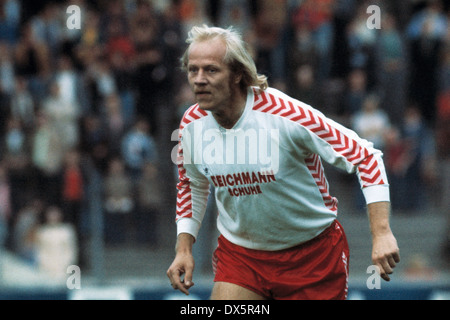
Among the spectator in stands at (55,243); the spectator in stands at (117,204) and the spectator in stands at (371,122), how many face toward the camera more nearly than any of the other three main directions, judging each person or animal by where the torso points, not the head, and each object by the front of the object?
3

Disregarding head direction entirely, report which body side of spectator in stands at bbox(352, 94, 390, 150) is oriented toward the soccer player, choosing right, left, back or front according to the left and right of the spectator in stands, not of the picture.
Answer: front

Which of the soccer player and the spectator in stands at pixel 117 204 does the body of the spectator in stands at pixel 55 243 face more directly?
the soccer player

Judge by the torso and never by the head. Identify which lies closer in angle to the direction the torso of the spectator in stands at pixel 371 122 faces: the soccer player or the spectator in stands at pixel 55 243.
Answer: the soccer player

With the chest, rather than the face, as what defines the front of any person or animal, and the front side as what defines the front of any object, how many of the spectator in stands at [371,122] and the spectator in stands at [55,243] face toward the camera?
2

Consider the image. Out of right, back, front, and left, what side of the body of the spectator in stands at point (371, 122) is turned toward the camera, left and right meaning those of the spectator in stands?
front

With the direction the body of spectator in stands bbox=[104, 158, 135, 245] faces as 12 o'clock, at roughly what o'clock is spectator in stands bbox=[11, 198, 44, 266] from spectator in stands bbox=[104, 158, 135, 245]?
spectator in stands bbox=[11, 198, 44, 266] is roughly at 3 o'clock from spectator in stands bbox=[104, 158, 135, 245].

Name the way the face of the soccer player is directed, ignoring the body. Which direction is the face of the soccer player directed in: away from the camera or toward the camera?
toward the camera

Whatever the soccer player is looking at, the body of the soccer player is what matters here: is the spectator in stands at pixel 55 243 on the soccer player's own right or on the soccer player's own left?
on the soccer player's own right

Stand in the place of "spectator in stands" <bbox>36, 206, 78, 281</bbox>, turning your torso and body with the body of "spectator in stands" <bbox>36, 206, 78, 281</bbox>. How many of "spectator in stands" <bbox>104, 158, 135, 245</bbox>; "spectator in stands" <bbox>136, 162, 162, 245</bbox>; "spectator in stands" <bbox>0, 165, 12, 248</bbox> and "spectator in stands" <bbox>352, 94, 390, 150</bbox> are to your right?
1

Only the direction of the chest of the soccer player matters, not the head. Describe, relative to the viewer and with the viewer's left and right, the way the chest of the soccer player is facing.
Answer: facing the viewer and to the left of the viewer

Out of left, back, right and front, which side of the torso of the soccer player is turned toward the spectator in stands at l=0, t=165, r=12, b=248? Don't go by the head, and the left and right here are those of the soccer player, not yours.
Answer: right

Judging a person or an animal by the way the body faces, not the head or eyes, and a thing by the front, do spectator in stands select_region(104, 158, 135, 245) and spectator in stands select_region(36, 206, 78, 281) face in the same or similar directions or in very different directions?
same or similar directions

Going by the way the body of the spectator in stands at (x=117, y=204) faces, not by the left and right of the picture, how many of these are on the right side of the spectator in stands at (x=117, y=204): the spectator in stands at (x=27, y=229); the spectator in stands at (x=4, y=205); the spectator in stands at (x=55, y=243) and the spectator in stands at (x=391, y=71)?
3

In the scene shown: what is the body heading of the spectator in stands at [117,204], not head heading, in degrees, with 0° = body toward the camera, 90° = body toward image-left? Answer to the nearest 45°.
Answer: approximately 0°

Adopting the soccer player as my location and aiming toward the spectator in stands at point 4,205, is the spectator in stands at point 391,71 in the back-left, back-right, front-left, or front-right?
front-right

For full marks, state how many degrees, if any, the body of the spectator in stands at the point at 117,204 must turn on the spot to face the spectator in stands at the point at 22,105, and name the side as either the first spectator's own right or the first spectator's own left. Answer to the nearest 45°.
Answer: approximately 135° to the first spectator's own right
